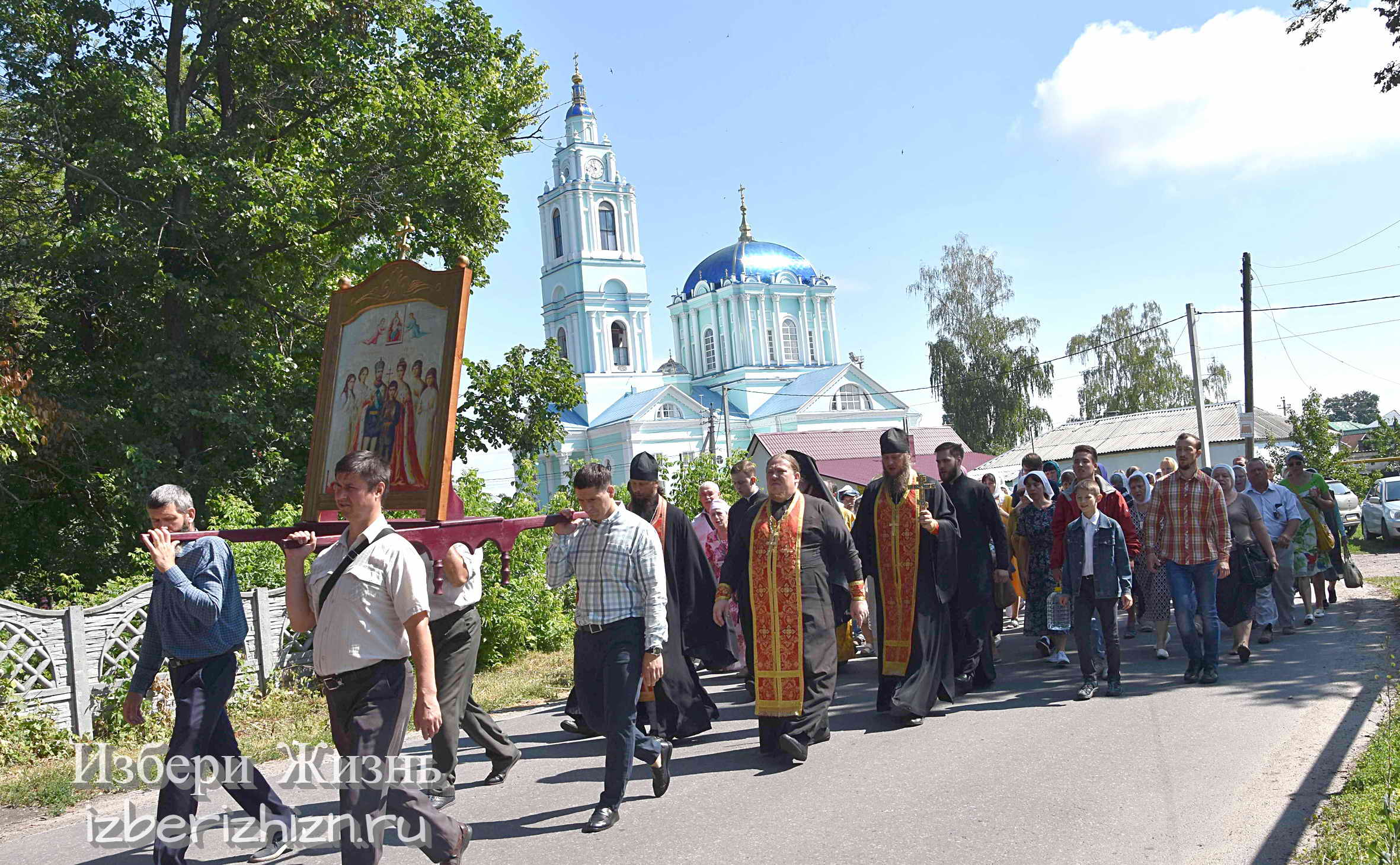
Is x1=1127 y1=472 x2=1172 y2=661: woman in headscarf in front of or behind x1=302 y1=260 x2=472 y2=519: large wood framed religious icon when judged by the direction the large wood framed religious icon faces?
behind

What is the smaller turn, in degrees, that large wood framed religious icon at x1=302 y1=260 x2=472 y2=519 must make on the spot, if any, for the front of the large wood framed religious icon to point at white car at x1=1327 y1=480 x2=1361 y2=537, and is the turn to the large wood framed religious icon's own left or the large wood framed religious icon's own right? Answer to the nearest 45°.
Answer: approximately 180°

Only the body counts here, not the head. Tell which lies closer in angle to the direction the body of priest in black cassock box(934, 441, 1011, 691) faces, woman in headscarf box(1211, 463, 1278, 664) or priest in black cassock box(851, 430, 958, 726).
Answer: the priest in black cassock

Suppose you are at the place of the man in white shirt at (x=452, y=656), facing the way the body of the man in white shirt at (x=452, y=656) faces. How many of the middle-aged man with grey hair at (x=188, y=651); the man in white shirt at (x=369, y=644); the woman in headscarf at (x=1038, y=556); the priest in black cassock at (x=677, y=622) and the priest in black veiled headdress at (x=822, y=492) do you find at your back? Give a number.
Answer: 3

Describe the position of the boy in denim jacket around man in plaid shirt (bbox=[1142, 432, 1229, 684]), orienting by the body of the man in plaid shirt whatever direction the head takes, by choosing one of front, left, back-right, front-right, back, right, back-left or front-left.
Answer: front-right

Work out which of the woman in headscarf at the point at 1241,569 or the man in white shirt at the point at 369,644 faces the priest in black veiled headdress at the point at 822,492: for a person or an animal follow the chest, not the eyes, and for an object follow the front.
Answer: the woman in headscarf at the point at 1241,569

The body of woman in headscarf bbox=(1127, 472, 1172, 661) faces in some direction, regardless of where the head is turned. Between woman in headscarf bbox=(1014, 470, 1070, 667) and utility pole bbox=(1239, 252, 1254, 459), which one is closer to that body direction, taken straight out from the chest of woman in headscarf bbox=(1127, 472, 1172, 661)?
the woman in headscarf

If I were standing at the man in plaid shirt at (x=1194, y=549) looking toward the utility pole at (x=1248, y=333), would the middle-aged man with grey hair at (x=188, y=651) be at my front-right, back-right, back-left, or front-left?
back-left

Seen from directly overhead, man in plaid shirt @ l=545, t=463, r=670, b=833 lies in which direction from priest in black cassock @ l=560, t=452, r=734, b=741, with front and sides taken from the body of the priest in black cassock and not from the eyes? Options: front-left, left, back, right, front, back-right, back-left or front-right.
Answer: front-left

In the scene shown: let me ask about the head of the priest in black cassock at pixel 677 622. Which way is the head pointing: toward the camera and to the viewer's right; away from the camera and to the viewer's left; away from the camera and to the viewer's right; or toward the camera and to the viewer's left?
toward the camera and to the viewer's left

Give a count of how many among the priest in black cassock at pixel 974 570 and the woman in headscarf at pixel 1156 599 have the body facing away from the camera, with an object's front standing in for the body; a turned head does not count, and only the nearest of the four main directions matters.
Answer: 0

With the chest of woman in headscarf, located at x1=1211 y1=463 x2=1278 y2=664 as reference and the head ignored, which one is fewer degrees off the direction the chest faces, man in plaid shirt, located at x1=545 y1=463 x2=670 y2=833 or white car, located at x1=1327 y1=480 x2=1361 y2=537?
the man in plaid shirt

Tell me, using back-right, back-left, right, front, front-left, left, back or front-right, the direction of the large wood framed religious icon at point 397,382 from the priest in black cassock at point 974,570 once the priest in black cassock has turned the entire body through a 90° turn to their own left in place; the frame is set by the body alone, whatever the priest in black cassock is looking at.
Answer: right

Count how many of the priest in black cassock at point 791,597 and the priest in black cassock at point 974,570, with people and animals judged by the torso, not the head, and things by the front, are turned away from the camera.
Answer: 0

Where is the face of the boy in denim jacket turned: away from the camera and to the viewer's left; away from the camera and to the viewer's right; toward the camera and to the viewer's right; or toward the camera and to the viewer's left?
toward the camera and to the viewer's left

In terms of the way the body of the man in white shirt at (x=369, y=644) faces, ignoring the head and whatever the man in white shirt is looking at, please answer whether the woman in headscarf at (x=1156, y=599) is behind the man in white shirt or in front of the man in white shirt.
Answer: behind

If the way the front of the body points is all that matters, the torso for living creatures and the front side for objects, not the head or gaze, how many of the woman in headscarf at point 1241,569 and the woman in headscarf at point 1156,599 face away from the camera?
0

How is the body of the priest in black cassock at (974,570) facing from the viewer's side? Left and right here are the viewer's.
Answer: facing the viewer and to the left of the viewer

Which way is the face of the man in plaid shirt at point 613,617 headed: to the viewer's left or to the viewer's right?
to the viewer's left
